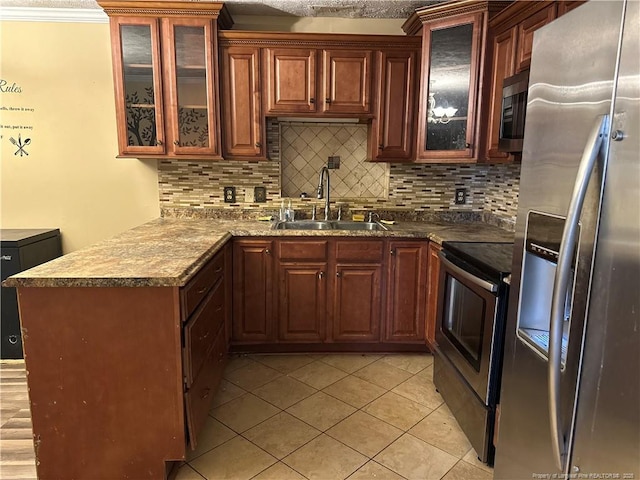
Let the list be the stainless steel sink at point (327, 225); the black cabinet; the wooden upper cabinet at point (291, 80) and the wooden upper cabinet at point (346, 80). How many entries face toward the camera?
4

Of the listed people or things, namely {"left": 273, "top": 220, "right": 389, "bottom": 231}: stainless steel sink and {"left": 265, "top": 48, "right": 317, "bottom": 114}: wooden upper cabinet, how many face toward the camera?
2

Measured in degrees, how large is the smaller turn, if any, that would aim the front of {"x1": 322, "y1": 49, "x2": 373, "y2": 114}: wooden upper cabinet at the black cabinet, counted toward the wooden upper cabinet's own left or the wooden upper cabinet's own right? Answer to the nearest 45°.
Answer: approximately 90° to the wooden upper cabinet's own right

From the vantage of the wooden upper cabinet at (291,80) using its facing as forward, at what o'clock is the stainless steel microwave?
The stainless steel microwave is roughly at 10 o'clock from the wooden upper cabinet.

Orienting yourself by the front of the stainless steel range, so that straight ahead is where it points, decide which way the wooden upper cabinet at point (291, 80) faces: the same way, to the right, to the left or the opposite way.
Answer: to the left

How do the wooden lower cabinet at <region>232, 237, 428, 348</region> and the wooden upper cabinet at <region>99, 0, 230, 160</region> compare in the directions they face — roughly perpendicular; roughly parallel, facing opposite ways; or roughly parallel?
roughly parallel

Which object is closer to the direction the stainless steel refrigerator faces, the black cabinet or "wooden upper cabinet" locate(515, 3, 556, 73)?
the black cabinet

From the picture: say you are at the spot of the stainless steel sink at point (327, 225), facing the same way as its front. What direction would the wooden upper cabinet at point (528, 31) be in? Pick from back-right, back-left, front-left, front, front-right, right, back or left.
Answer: front-left

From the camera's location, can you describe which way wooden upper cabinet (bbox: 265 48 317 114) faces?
facing the viewer

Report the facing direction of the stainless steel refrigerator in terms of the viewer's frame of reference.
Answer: facing the viewer and to the left of the viewer

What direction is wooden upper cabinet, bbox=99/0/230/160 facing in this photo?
toward the camera

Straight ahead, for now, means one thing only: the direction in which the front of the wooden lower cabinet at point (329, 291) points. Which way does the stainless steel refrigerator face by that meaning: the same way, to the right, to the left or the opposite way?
to the right

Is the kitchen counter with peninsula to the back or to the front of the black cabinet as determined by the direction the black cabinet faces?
to the front

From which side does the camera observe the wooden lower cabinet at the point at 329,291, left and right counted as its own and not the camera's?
front

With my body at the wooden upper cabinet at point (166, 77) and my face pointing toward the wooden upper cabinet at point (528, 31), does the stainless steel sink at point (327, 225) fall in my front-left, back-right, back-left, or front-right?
front-left
